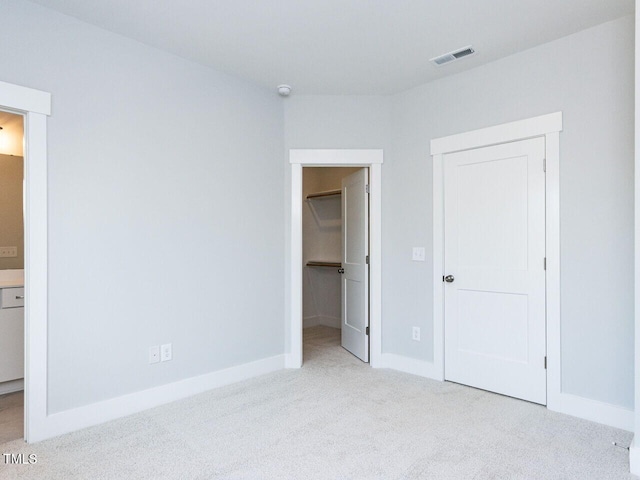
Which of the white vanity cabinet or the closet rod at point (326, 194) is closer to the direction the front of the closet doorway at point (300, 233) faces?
the white vanity cabinet

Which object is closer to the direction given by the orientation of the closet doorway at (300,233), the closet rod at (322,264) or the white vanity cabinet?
the white vanity cabinet

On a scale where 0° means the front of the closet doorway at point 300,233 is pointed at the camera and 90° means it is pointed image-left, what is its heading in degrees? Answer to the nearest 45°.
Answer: approximately 0°

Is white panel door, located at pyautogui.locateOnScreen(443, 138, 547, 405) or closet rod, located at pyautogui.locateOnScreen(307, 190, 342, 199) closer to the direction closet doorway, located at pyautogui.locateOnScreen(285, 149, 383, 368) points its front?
the white panel door

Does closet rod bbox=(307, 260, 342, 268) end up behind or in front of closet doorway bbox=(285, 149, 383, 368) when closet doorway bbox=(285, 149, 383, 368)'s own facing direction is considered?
behind

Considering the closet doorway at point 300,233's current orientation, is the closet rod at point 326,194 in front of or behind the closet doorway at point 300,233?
behind

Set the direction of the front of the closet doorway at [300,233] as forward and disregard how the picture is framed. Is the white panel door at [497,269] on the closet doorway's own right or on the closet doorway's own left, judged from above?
on the closet doorway's own left
